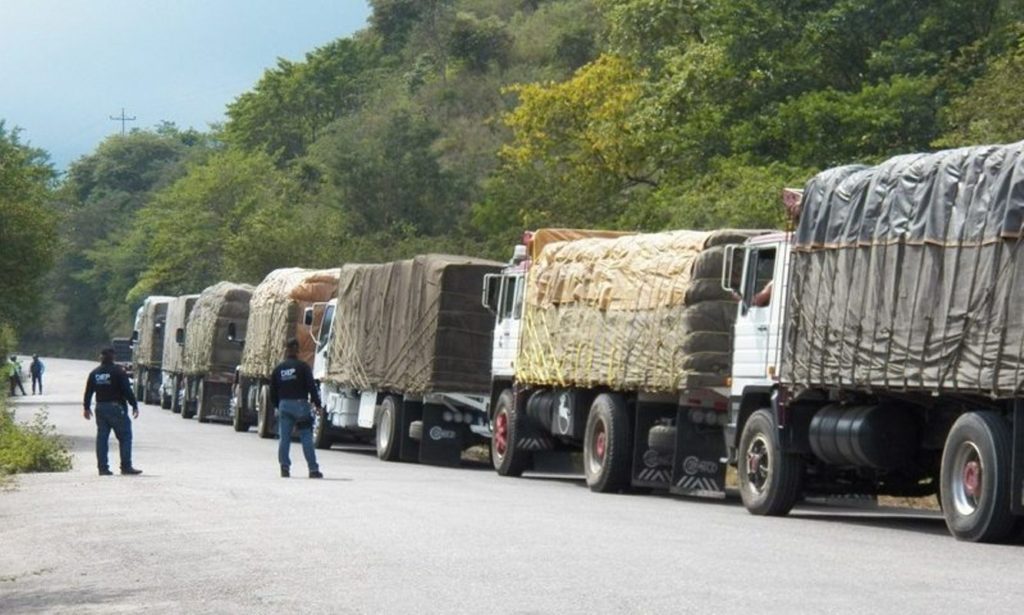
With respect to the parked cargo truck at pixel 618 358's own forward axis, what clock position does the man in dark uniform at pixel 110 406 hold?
The man in dark uniform is roughly at 11 o'clock from the parked cargo truck.

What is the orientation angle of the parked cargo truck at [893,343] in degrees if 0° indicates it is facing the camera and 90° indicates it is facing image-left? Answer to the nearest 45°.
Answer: approximately 135°

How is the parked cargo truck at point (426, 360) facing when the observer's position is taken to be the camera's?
facing away from the viewer and to the left of the viewer

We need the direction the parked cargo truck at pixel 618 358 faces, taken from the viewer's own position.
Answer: facing away from the viewer and to the left of the viewer

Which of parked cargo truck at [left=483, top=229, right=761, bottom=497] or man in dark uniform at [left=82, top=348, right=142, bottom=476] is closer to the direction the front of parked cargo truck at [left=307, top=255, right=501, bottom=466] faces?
the man in dark uniform

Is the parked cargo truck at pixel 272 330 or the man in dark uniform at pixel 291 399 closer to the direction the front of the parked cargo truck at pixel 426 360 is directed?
the parked cargo truck

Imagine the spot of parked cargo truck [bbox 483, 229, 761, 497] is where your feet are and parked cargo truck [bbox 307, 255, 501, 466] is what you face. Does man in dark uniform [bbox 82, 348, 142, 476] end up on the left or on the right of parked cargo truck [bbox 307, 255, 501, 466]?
left
